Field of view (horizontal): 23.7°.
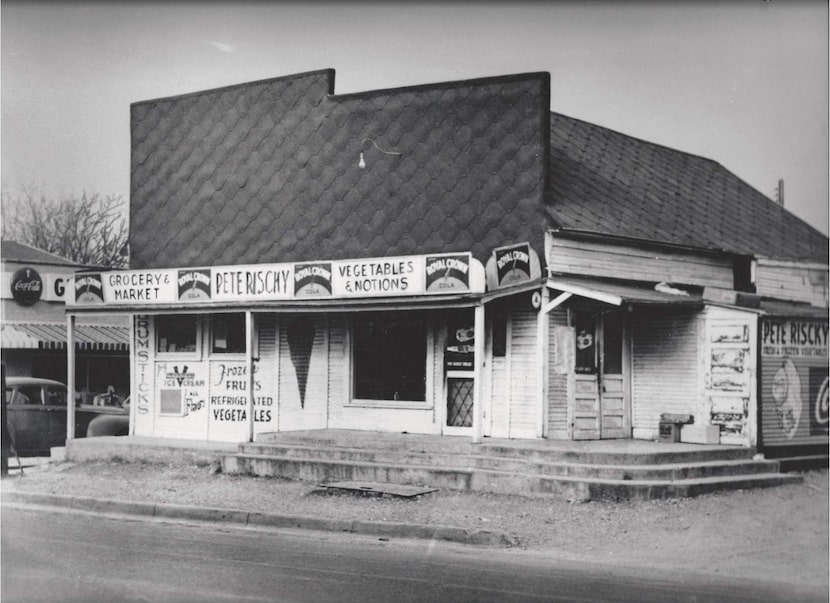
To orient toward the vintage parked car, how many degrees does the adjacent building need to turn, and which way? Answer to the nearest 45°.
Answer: approximately 45° to its right

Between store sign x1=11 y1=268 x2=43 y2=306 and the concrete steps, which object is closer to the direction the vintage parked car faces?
the concrete steps

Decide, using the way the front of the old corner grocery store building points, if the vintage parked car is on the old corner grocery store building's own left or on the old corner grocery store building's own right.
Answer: on the old corner grocery store building's own right

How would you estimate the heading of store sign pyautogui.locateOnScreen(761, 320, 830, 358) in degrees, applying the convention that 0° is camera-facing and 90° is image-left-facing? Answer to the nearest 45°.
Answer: approximately 0°
